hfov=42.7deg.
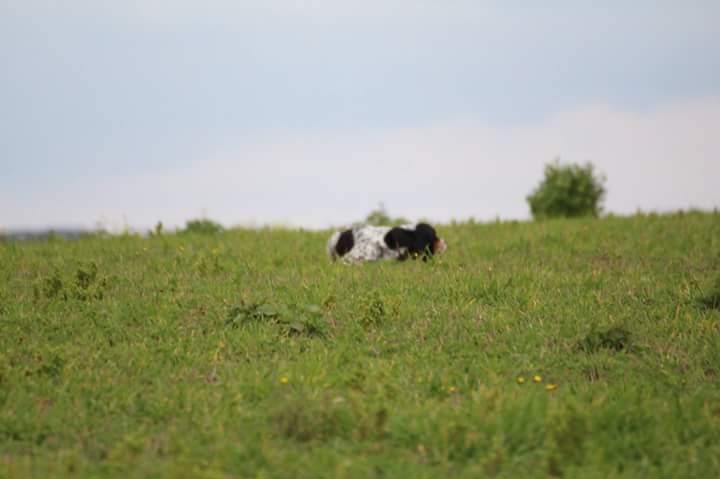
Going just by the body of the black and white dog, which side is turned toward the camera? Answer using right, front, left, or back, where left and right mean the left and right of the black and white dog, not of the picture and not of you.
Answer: right

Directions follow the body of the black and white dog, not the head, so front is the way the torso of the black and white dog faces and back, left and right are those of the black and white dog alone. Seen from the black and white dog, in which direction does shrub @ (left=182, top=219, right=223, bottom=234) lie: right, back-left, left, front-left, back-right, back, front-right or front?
back-left

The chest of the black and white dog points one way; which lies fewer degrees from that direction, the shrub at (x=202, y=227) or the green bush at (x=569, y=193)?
the green bush

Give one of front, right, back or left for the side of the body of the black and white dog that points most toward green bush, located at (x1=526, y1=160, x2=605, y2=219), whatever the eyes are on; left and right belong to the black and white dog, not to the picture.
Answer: left

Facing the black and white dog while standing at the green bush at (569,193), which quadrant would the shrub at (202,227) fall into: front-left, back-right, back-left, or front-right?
front-right

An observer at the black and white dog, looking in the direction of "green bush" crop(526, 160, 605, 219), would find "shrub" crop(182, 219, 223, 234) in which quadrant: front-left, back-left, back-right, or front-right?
front-left
